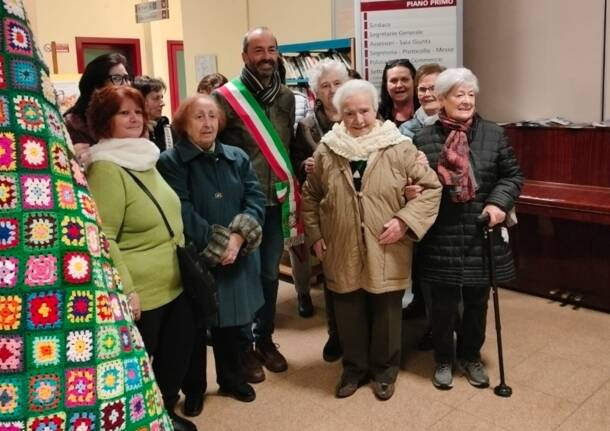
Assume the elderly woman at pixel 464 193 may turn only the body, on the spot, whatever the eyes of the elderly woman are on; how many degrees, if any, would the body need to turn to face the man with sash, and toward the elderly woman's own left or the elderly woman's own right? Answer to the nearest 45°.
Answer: approximately 90° to the elderly woman's own right

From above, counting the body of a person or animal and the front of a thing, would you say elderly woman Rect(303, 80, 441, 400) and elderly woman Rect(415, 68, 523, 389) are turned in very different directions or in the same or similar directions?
same or similar directions

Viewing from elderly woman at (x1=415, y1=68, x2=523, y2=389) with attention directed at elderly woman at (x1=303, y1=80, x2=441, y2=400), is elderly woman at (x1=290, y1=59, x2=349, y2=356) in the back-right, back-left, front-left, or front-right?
front-right

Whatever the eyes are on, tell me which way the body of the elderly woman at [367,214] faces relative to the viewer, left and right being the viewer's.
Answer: facing the viewer

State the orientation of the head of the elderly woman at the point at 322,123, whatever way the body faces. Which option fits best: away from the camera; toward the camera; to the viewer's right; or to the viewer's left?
toward the camera

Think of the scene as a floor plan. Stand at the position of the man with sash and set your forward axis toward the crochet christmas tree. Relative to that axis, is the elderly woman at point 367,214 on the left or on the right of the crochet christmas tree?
left

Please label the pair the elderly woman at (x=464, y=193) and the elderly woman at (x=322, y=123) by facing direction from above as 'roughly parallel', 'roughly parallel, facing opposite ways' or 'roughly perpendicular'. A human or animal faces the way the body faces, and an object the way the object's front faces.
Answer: roughly parallel

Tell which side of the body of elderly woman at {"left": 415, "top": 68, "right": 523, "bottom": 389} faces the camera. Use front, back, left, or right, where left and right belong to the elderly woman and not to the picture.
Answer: front

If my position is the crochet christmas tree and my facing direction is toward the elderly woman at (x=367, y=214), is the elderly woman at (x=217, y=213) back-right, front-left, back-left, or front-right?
front-left

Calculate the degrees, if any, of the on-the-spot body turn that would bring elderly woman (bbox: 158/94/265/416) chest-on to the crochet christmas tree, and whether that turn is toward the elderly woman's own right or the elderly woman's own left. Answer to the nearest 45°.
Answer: approximately 45° to the elderly woman's own right

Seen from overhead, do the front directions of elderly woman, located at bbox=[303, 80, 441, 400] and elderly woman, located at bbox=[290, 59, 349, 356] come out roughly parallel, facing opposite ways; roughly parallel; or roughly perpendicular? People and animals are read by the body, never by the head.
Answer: roughly parallel

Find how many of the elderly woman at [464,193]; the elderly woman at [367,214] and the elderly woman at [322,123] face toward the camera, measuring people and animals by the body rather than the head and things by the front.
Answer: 3

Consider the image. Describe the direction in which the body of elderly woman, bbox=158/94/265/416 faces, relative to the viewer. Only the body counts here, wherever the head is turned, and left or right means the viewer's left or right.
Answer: facing the viewer and to the right of the viewer

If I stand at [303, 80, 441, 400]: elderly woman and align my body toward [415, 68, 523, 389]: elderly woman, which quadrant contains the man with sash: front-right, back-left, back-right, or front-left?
back-left

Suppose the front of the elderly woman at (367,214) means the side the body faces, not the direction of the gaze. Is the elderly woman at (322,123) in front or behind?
behind

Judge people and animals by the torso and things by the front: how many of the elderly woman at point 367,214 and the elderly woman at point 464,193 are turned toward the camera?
2

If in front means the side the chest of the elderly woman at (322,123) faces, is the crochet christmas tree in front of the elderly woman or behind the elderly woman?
in front

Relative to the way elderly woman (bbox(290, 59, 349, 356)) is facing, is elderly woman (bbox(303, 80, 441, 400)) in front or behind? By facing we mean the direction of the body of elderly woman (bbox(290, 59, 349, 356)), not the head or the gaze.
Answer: in front
